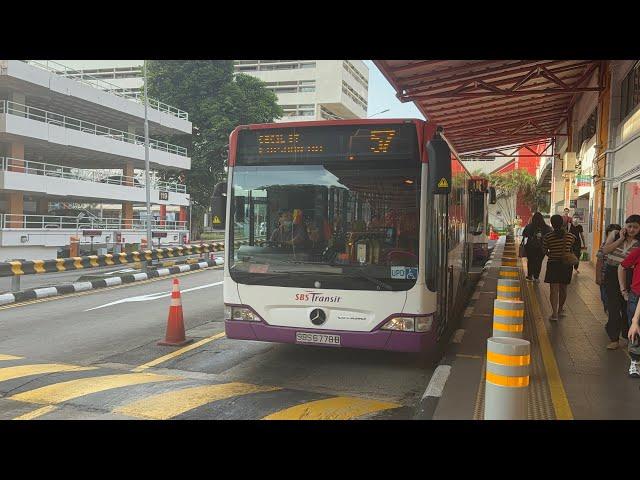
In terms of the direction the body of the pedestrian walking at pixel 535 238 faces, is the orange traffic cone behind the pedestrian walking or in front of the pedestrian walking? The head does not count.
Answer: behind

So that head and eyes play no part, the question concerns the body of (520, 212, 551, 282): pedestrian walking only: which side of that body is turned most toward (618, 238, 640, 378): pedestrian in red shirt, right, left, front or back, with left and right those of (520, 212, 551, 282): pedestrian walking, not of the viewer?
back

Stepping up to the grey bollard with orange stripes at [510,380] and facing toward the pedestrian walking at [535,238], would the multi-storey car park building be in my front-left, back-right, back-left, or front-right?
front-left

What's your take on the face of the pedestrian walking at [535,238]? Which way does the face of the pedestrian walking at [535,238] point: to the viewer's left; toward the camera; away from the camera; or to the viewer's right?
away from the camera

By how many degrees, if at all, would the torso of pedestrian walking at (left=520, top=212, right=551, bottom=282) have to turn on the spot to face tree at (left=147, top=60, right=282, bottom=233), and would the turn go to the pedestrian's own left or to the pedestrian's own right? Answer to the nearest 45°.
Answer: approximately 45° to the pedestrian's own left

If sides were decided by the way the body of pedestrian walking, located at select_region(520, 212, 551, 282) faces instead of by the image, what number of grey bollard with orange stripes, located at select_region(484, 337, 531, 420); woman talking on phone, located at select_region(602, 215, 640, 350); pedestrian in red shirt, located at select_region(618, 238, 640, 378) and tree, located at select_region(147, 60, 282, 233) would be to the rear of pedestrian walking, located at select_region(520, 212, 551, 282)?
3

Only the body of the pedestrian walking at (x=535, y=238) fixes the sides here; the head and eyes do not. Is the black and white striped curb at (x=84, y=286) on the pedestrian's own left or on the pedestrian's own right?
on the pedestrian's own left

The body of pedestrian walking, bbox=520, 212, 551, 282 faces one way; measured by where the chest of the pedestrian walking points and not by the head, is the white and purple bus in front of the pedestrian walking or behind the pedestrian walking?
behind

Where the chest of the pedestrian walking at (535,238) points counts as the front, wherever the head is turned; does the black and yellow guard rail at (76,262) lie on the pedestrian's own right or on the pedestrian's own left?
on the pedestrian's own left

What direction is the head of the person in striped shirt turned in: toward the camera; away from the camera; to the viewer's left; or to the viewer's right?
away from the camera

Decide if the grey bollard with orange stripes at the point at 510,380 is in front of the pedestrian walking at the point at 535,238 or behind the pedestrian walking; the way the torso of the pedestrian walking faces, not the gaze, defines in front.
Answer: behind

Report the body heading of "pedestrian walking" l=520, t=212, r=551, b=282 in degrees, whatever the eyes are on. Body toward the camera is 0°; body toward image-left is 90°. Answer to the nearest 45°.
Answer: approximately 180°
